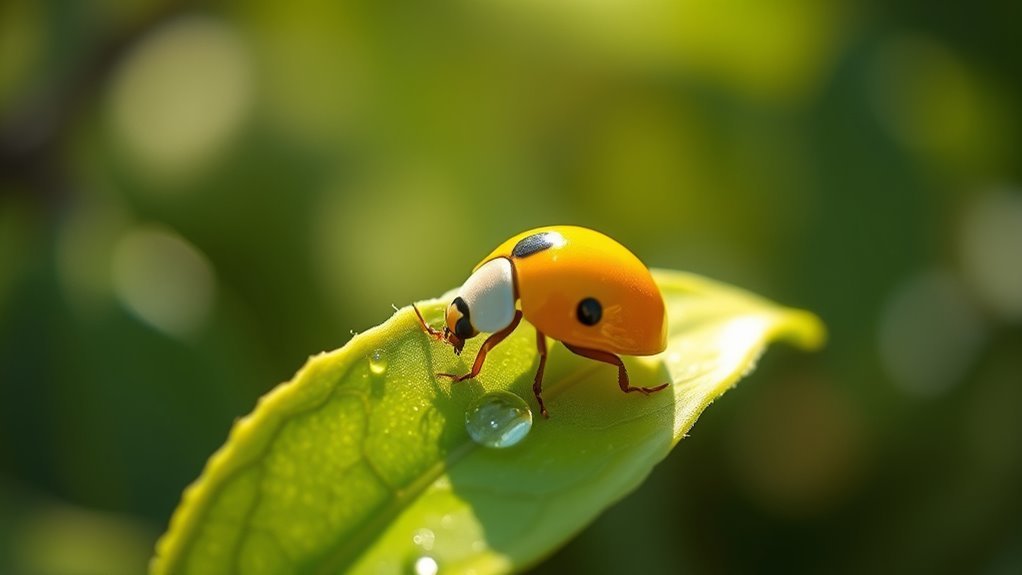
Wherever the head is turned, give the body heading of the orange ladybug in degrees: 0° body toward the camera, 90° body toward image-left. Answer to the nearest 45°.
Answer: approximately 90°
